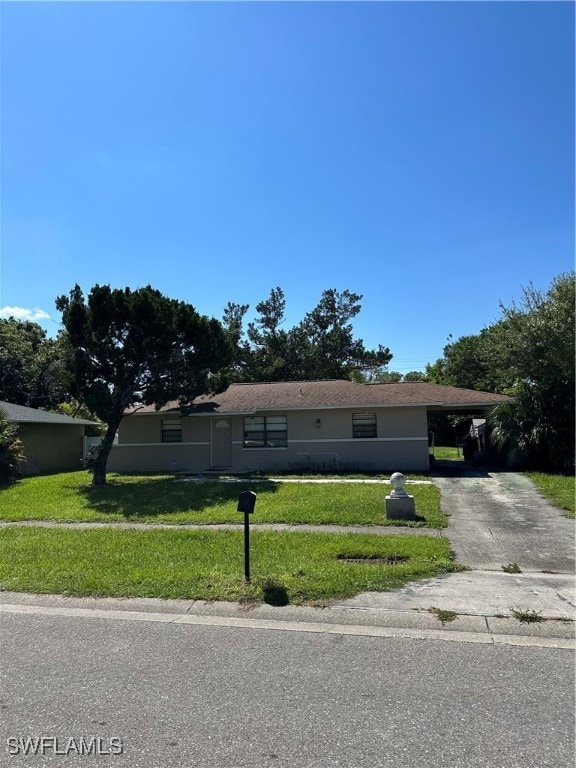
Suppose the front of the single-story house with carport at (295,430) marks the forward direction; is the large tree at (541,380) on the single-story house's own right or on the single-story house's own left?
on the single-story house's own left

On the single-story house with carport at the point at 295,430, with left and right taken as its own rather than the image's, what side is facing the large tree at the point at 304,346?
back

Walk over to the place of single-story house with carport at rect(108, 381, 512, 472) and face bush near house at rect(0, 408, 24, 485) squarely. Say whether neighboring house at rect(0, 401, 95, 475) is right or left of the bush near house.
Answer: right

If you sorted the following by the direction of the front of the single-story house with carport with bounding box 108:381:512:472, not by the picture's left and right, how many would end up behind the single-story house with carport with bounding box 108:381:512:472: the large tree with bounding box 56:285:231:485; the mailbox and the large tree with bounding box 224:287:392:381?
1

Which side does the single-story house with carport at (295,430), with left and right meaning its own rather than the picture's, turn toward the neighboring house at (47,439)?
right

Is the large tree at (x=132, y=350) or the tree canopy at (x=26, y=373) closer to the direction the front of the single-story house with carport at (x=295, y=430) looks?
the large tree

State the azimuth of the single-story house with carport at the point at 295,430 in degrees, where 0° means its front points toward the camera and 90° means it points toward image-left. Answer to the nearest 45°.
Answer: approximately 0°

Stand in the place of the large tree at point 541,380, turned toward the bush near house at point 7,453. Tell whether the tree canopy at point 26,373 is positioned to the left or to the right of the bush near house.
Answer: right

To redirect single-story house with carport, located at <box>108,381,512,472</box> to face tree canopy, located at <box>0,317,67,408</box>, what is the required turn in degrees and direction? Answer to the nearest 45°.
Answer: approximately 135° to its right

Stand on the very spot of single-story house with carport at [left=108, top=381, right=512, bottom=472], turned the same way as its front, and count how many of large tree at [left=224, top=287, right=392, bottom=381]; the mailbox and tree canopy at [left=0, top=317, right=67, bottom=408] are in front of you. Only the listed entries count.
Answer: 1

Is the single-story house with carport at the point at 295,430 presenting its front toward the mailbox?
yes
